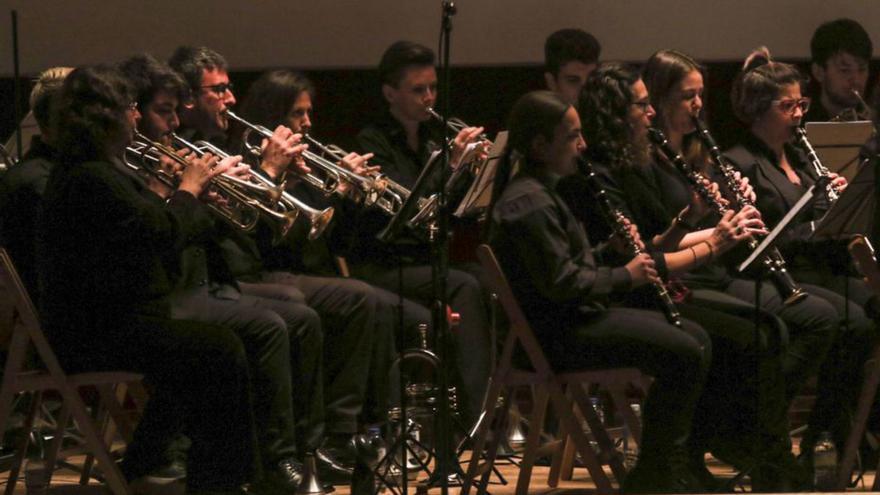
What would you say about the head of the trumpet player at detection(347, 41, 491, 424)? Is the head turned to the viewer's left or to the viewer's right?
to the viewer's right

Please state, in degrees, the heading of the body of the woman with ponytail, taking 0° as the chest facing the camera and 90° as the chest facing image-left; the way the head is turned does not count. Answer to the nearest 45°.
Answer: approximately 270°

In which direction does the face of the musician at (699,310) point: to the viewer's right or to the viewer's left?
to the viewer's right

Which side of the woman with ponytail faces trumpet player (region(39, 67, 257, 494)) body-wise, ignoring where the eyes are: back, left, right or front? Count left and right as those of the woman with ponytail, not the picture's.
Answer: back

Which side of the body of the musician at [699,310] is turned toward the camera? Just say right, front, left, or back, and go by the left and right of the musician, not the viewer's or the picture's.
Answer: right

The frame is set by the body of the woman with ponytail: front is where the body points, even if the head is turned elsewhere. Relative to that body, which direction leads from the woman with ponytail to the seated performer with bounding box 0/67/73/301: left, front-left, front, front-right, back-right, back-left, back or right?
back

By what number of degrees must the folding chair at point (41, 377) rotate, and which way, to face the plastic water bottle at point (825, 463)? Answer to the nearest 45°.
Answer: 0° — it already faces it

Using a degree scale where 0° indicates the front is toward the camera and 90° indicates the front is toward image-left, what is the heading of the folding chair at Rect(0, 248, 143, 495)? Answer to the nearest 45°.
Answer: approximately 270°

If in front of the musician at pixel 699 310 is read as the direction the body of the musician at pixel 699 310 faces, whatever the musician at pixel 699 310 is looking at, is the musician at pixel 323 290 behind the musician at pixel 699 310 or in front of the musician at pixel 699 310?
behind

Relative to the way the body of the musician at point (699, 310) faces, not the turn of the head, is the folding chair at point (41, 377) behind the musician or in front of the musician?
behind

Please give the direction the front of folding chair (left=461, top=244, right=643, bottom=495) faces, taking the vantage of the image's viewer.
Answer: facing to the right of the viewer

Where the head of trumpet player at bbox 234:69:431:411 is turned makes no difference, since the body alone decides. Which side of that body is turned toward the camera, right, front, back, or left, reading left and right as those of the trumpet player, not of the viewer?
right

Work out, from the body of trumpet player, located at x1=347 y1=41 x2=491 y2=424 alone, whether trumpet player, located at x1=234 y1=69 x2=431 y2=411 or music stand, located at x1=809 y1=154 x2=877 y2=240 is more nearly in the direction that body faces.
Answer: the music stand
